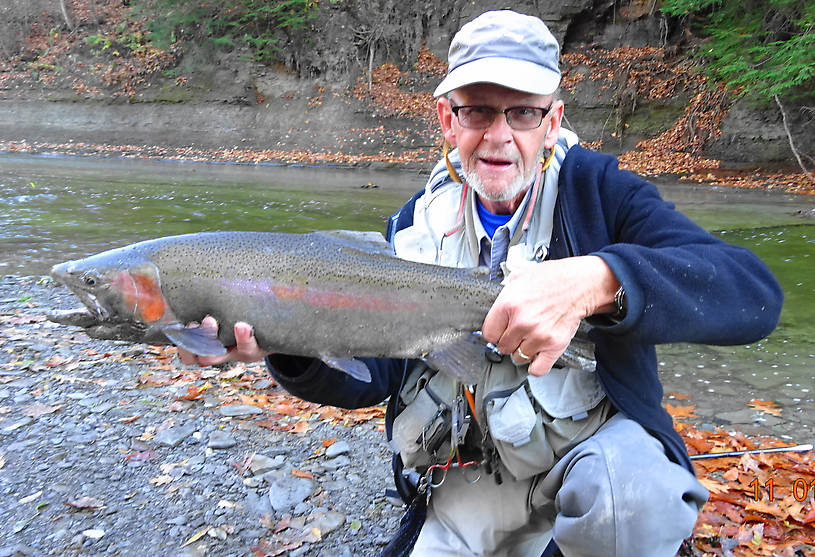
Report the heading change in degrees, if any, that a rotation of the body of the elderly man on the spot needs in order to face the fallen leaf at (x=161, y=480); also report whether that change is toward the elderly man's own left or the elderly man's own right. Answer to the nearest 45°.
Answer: approximately 90° to the elderly man's own right

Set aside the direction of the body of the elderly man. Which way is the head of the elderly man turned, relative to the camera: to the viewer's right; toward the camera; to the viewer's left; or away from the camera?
toward the camera

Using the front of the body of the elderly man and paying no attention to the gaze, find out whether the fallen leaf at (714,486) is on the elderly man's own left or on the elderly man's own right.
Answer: on the elderly man's own left

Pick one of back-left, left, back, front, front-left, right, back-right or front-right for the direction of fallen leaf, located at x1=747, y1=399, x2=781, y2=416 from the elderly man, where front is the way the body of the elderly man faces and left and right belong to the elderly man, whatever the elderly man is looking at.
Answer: back-left

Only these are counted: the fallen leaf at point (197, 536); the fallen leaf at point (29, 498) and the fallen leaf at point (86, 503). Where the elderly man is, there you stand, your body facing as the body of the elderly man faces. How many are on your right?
3

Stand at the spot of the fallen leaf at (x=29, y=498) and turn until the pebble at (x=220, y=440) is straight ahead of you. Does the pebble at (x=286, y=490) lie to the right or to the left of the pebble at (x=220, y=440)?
right

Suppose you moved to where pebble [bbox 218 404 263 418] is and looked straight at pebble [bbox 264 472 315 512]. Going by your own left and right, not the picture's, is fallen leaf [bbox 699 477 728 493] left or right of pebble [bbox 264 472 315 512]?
left

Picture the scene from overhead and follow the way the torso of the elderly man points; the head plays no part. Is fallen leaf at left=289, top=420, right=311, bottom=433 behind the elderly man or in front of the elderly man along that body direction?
behind

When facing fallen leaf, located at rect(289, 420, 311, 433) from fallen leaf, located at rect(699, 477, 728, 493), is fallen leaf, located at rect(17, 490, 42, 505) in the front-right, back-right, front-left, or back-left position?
front-left

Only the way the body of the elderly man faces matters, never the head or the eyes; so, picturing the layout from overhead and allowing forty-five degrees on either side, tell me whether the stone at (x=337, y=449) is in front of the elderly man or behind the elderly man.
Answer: behind

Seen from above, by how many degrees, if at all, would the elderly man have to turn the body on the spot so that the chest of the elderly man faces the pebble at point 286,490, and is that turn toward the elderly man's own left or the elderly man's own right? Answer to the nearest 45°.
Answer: approximately 135° to the elderly man's own right

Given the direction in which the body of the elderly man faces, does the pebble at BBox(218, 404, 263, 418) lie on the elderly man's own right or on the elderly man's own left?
on the elderly man's own right

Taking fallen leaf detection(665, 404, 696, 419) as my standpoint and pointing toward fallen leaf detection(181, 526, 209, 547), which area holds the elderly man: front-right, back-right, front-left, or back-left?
front-left

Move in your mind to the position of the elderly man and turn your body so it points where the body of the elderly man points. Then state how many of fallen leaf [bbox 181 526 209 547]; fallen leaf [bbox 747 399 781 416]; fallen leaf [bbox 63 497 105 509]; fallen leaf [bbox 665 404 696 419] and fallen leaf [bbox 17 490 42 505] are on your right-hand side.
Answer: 3

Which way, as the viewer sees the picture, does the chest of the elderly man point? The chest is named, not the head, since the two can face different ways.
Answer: toward the camera

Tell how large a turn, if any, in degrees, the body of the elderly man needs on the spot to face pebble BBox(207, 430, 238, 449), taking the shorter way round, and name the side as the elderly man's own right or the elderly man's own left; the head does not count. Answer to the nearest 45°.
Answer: approximately 135° to the elderly man's own right
